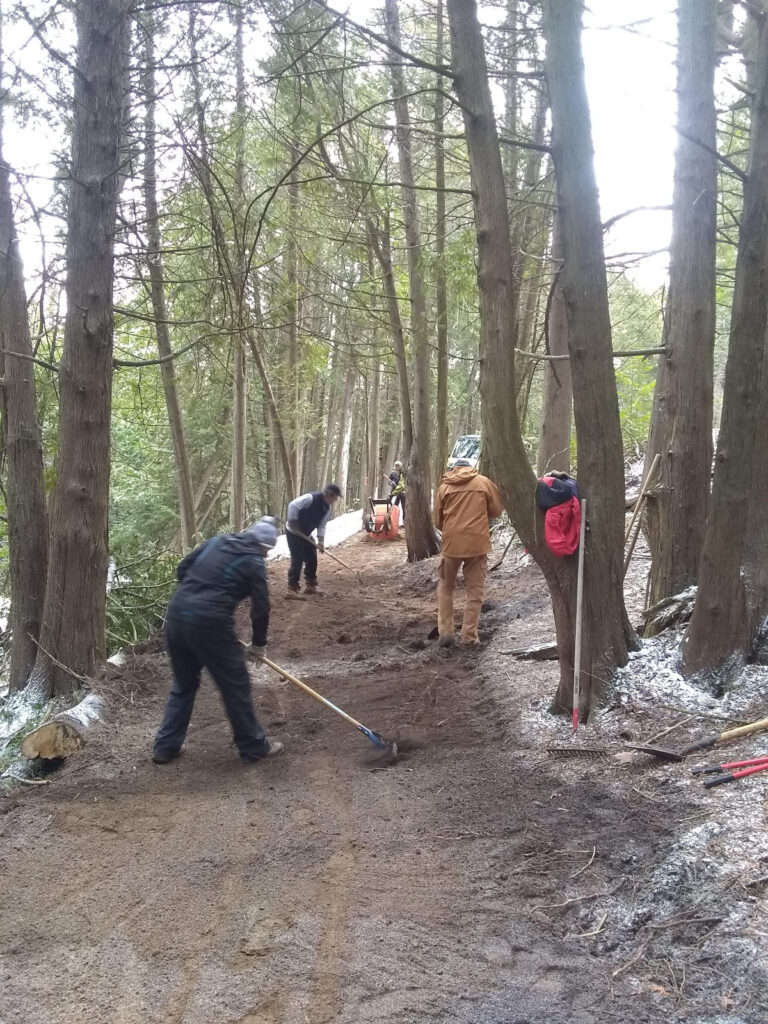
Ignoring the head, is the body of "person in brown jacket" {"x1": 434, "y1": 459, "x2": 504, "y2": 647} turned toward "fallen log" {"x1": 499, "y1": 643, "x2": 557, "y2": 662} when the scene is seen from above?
no

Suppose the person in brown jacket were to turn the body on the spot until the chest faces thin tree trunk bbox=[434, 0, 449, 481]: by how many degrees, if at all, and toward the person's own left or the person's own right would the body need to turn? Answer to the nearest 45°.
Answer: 0° — they already face it

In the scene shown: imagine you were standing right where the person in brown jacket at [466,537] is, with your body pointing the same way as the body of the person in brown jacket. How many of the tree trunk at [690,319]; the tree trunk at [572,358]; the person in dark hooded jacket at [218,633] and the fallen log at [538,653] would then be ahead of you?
0

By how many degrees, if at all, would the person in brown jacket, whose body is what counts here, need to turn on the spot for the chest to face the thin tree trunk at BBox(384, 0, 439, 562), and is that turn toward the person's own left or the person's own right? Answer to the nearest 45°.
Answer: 0° — they already face it

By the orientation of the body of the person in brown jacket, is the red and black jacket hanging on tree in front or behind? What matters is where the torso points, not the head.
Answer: behind

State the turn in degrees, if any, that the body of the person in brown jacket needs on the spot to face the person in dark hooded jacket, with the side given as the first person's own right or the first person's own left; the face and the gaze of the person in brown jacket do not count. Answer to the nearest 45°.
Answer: approximately 135° to the first person's own left

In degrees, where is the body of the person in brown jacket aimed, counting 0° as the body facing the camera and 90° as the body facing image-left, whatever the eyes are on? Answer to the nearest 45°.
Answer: approximately 180°

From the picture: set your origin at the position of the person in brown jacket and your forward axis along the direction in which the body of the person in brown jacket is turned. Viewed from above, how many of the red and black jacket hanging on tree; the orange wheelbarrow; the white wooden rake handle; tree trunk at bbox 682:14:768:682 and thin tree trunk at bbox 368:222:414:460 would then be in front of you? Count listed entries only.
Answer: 2

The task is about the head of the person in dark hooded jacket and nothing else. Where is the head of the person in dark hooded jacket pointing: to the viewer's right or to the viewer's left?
to the viewer's right

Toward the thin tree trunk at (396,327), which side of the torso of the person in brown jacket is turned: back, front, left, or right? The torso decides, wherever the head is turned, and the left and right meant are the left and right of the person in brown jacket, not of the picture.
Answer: front

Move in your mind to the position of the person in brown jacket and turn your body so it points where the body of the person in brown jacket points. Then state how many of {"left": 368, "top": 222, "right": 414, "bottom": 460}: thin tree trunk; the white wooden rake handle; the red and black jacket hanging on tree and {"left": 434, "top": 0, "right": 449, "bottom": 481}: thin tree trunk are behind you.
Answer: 2

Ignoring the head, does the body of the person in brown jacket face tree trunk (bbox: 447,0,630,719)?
no

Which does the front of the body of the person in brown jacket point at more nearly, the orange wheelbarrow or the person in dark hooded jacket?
the orange wheelbarrow
